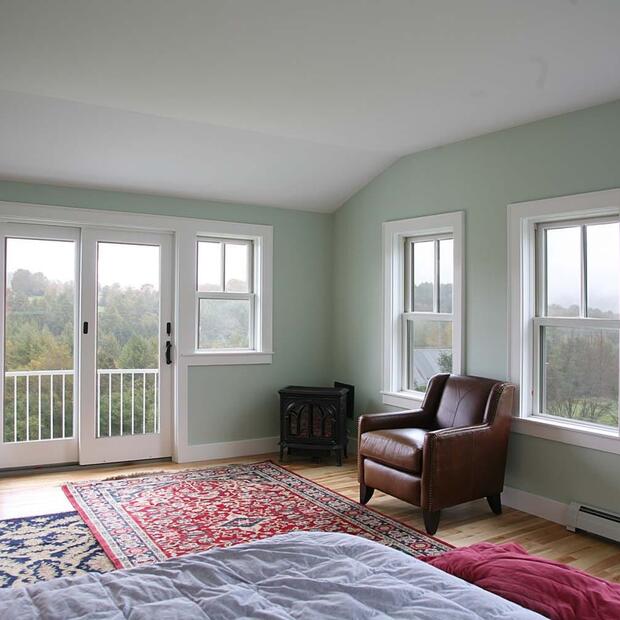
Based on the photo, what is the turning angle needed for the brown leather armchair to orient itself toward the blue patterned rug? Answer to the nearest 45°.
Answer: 0° — it already faces it

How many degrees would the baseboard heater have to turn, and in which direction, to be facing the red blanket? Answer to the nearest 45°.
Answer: approximately 45° to its left

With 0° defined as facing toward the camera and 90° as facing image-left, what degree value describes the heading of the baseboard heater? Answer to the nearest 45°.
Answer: approximately 45°

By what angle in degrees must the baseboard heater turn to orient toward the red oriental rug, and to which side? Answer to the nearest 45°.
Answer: approximately 45° to its right

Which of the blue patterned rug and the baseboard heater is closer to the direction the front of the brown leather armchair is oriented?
the blue patterned rug

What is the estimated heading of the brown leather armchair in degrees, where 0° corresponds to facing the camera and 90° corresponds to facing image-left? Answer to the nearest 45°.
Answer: approximately 45°

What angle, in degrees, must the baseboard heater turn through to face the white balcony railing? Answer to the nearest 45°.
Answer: approximately 45° to its right

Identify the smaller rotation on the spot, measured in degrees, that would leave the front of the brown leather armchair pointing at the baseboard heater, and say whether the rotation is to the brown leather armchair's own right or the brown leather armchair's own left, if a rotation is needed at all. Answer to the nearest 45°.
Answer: approximately 135° to the brown leather armchair's own left

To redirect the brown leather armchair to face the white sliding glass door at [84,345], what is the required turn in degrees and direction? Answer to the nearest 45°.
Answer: approximately 45° to its right
